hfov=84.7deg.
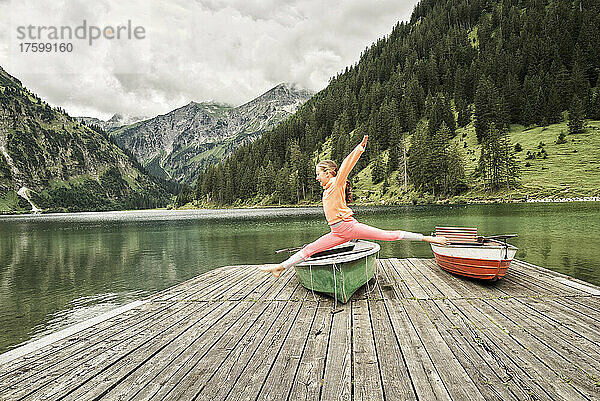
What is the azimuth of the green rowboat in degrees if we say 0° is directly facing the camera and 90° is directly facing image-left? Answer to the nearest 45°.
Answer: approximately 0°

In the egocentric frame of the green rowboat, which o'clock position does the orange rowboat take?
The orange rowboat is roughly at 8 o'clock from the green rowboat.

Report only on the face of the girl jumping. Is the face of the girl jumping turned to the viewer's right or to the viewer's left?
to the viewer's left
